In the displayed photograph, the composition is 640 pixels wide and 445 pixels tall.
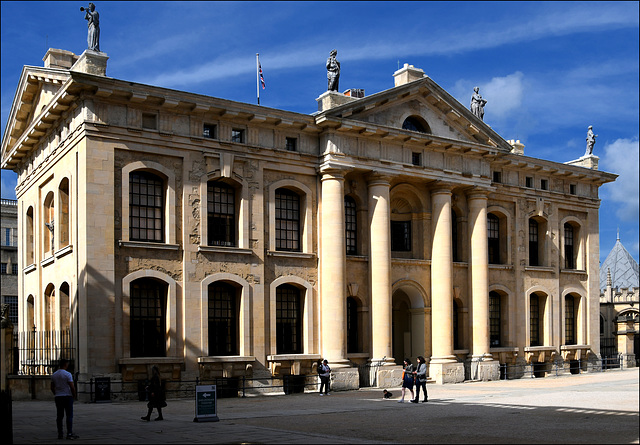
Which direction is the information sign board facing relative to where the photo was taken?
toward the camera

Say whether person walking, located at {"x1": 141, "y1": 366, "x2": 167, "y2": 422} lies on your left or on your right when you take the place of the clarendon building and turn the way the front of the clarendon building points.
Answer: on your right

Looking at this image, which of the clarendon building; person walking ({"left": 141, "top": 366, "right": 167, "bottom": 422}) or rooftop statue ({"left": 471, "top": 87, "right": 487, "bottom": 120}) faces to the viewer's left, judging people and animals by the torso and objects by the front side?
the person walking

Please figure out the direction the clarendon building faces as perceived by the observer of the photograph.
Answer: facing the viewer and to the right of the viewer

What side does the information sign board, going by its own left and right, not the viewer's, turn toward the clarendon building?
back

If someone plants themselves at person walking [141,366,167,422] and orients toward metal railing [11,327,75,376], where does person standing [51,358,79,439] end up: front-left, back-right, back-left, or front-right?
back-left

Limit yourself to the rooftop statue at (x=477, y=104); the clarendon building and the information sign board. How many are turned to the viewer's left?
0

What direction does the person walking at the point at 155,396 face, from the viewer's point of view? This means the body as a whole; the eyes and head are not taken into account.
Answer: to the viewer's left

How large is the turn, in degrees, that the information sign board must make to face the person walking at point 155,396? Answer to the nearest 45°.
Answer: approximately 90° to its right

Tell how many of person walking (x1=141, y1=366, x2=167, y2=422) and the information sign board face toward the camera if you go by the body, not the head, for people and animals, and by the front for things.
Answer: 1

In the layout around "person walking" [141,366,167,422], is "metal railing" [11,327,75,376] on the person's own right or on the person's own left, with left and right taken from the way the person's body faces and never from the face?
on the person's own right

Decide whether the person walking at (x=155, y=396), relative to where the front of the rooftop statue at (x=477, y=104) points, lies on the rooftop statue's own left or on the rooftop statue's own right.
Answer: on the rooftop statue's own right
